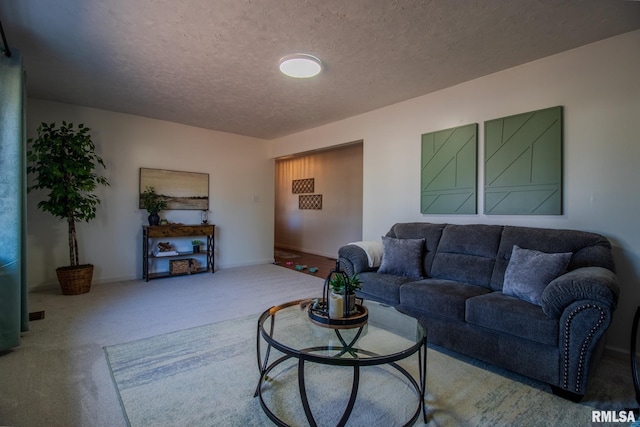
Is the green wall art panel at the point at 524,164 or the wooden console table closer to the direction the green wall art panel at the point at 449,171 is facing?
the wooden console table

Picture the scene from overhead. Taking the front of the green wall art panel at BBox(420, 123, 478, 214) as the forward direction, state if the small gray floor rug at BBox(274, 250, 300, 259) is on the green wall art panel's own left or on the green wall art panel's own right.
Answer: on the green wall art panel's own right

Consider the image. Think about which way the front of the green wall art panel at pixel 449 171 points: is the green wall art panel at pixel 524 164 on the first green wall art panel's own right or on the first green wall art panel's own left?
on the first green wall art panel's own left

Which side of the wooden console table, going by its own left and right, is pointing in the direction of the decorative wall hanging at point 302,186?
left

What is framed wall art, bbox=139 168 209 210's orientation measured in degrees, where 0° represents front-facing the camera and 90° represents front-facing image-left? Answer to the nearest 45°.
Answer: approximately 315°

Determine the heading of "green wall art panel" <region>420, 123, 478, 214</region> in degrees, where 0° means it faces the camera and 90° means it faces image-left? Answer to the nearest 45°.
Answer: approximately 45°

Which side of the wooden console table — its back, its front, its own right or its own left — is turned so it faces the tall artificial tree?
right

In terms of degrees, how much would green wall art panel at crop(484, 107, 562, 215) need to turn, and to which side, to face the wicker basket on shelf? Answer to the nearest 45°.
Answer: approximately 45° to its right

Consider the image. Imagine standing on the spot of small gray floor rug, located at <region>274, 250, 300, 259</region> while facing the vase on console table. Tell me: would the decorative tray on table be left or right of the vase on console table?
left

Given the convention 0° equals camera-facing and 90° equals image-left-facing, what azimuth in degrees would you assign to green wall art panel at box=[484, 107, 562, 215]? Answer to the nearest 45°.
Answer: approximately 45°

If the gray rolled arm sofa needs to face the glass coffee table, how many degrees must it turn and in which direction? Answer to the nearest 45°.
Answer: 0° — it already faces it
